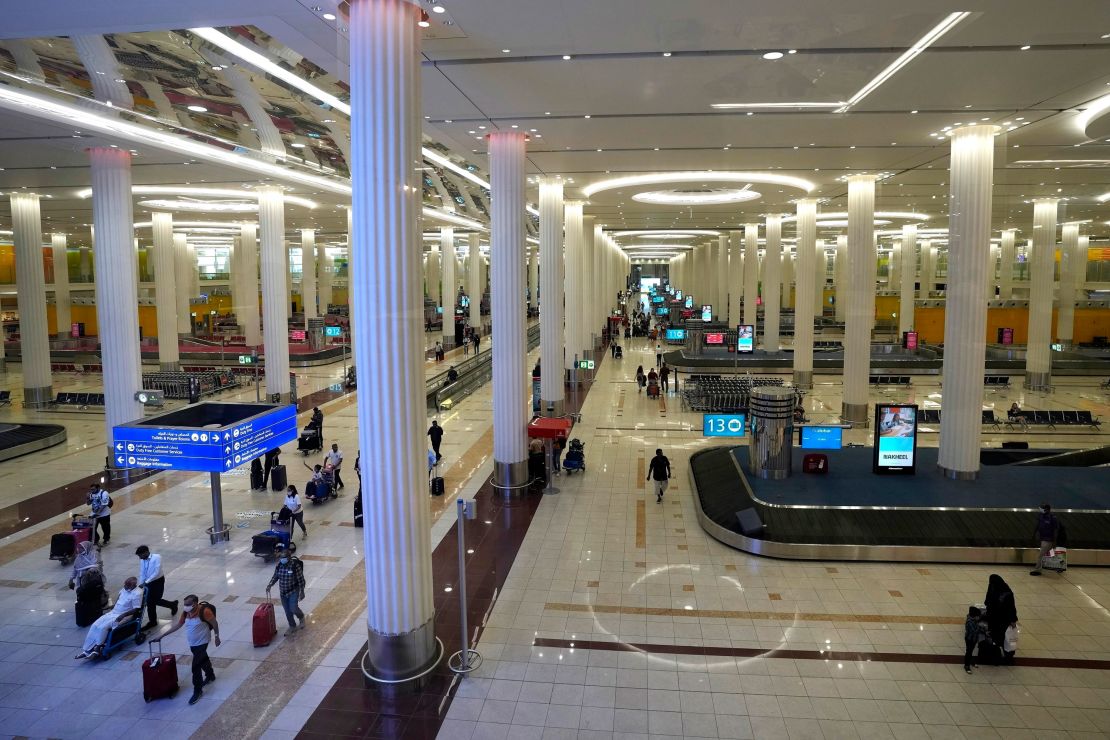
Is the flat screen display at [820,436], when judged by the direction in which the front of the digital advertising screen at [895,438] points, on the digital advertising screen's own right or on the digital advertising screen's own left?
on the digital advertising screen's own right

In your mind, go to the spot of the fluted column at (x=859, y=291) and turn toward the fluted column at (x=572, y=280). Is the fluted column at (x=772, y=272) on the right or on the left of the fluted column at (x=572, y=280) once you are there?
right

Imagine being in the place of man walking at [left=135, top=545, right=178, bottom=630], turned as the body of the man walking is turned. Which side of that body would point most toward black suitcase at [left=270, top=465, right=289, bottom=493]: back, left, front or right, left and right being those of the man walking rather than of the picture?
back

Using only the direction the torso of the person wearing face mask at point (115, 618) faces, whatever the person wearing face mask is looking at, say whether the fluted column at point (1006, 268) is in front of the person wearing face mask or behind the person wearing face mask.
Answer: behind

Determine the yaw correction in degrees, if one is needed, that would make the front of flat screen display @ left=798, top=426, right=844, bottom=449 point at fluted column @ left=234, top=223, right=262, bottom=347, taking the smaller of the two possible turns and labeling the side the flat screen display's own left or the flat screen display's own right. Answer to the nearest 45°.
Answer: approximately 135° to the flat screen display's own right

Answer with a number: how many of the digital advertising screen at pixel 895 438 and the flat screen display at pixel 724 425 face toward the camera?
2

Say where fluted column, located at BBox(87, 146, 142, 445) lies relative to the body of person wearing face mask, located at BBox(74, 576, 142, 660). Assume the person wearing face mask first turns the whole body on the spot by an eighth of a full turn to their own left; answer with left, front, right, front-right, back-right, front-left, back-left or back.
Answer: back

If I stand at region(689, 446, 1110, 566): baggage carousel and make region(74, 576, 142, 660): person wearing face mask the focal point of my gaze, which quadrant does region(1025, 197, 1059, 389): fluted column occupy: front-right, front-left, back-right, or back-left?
back-right

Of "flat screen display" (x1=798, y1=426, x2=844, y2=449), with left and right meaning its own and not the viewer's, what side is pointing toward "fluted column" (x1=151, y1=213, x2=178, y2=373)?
right
